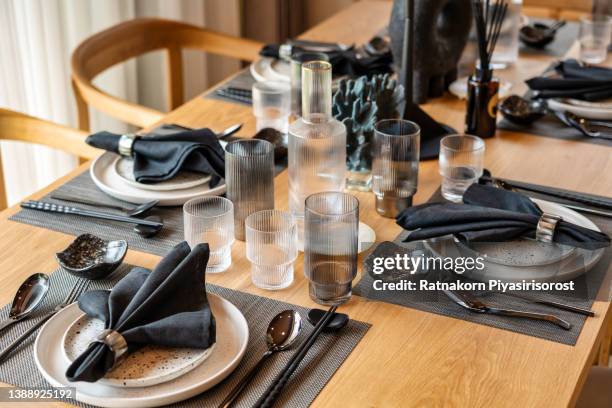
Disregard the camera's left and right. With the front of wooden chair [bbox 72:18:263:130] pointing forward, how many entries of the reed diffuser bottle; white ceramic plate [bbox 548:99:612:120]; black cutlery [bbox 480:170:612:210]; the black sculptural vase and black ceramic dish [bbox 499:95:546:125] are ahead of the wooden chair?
5

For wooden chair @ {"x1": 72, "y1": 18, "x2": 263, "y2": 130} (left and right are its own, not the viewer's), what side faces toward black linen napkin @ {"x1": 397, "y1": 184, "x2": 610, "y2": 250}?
front

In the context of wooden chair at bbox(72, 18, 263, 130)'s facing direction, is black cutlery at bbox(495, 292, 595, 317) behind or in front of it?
in front

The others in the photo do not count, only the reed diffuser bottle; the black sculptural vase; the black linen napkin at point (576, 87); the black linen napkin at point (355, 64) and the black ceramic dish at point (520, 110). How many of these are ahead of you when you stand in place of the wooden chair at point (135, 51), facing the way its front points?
5

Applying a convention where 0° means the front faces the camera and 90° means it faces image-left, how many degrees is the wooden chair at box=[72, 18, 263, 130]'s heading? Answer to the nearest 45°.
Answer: approximately 315°

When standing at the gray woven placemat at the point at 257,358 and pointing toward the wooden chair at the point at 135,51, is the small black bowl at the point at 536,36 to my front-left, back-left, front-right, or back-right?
front-right

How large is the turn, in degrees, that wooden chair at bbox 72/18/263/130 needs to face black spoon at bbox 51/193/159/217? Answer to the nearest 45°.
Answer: approximately 45° to its right

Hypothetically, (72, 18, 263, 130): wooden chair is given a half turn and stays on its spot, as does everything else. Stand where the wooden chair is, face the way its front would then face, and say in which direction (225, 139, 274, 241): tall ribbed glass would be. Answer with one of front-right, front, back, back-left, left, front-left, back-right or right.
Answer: back-left

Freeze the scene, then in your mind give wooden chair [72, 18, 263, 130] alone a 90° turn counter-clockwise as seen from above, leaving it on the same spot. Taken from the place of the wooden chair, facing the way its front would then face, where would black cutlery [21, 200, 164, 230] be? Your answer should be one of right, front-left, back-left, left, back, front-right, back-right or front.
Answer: back-right

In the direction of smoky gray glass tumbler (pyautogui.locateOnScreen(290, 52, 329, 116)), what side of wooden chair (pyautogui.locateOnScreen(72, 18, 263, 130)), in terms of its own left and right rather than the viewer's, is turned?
front

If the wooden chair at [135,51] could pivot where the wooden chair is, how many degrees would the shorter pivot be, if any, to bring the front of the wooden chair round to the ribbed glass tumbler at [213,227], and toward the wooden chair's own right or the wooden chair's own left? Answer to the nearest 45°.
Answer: approximately 45° to the wooden chair's own right

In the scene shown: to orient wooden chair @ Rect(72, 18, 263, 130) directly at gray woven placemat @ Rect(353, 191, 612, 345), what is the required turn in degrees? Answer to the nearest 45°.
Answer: approximately 45° to its right

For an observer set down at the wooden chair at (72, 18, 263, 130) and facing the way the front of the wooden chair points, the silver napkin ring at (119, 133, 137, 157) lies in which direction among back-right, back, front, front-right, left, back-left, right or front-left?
front-right

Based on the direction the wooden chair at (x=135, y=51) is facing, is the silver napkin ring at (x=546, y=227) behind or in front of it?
in front

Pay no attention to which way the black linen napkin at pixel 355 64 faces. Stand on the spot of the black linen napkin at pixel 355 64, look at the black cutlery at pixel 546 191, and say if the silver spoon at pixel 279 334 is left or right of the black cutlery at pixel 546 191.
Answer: right

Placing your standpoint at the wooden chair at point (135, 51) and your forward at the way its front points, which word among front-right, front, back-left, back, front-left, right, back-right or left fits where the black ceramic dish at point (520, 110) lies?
front

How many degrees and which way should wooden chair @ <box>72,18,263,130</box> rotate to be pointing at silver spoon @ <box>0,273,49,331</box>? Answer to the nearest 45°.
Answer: approximately 45° to its right

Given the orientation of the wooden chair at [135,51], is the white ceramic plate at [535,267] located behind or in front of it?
in front
